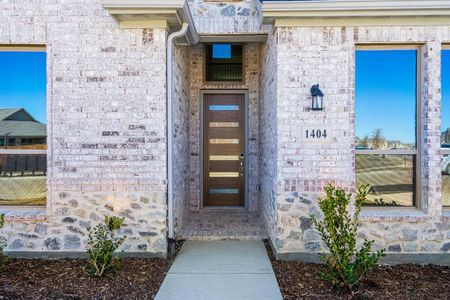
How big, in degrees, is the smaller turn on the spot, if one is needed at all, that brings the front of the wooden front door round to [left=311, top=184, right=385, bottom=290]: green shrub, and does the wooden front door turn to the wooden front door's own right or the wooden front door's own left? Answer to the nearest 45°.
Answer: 0° — it already faces it

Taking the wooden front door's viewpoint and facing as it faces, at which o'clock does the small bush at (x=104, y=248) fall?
The small bush is roughly at 1 o'clock from the wooden front door.

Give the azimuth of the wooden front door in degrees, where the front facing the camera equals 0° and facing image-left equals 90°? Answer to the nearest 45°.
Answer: approximately 0°

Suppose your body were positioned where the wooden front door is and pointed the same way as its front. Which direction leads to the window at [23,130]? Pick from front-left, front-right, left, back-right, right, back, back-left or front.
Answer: front-right

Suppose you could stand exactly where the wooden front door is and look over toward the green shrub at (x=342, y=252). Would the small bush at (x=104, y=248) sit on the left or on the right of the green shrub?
right

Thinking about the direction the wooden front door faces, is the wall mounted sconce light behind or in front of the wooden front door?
in front
